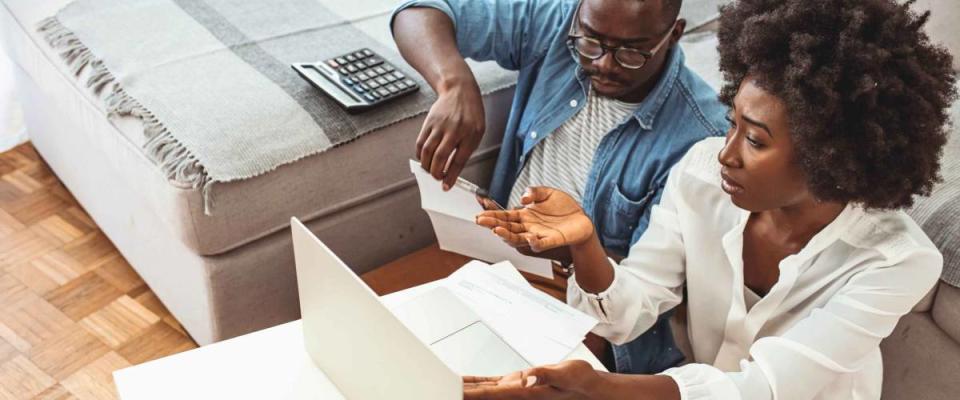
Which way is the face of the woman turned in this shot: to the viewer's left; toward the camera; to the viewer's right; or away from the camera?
to the viewer's left

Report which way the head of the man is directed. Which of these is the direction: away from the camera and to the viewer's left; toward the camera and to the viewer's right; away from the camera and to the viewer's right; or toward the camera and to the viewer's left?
toward the camera and to the viewer's left

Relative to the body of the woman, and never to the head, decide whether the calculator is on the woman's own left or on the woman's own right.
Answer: on the woman's own right

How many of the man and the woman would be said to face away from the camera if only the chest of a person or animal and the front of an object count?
0

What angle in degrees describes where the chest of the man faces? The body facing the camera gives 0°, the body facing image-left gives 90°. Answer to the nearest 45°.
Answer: approximately 45°

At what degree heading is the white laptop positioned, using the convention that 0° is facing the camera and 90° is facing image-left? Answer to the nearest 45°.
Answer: approximately 225°

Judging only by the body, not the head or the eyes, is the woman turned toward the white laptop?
yes

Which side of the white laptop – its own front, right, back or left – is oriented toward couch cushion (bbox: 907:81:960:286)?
front

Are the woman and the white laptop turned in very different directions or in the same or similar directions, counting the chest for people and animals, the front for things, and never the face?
very different directions

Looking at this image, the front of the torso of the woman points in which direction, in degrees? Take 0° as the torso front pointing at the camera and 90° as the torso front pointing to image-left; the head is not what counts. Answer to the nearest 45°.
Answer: approximately 45°

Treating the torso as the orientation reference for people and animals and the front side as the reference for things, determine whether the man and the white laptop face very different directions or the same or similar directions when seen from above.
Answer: very different directions

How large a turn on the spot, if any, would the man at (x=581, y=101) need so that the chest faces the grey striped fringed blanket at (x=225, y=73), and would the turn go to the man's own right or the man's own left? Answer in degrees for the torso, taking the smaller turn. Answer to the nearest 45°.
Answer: approximately 45° to the man's own right
